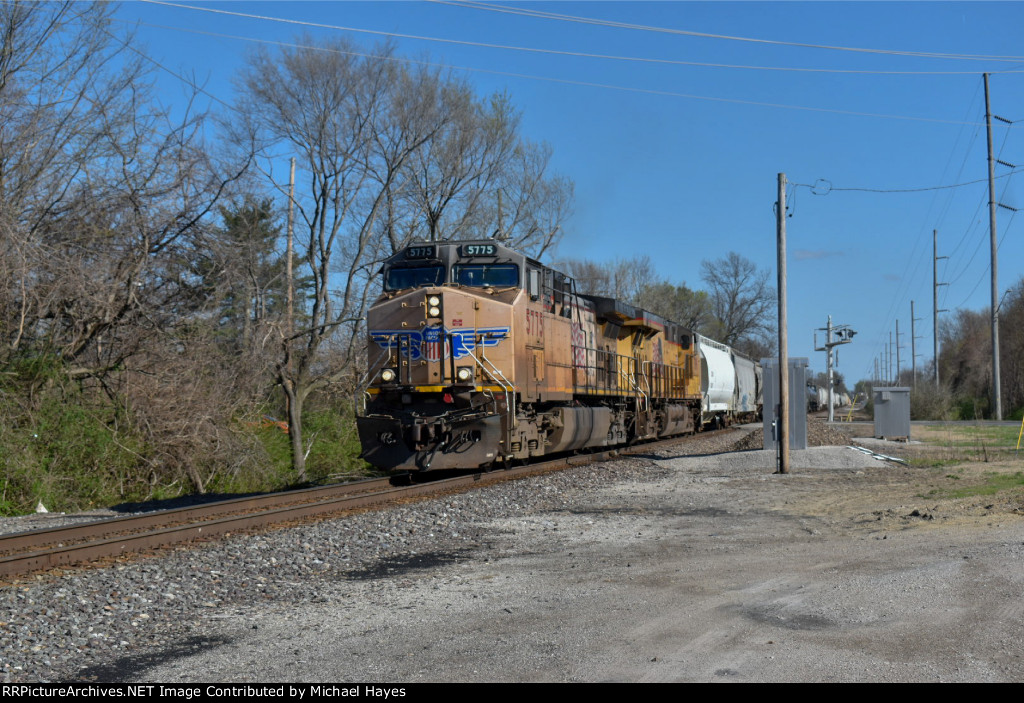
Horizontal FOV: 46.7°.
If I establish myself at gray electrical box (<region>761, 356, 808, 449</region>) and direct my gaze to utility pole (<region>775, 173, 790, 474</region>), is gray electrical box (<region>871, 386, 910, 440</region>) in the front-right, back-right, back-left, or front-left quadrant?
back-left

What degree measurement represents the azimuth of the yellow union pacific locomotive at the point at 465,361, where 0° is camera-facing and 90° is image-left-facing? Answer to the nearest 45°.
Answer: approximately 45°

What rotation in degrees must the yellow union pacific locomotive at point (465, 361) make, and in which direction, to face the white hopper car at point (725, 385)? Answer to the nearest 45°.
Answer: approximately 135° to its right

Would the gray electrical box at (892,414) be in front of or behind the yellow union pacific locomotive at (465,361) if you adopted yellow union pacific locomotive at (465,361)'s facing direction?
behind

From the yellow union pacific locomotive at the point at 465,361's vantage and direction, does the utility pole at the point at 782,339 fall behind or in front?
behind

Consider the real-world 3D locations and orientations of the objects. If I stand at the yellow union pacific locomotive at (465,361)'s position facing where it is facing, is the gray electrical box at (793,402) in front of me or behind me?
behind
